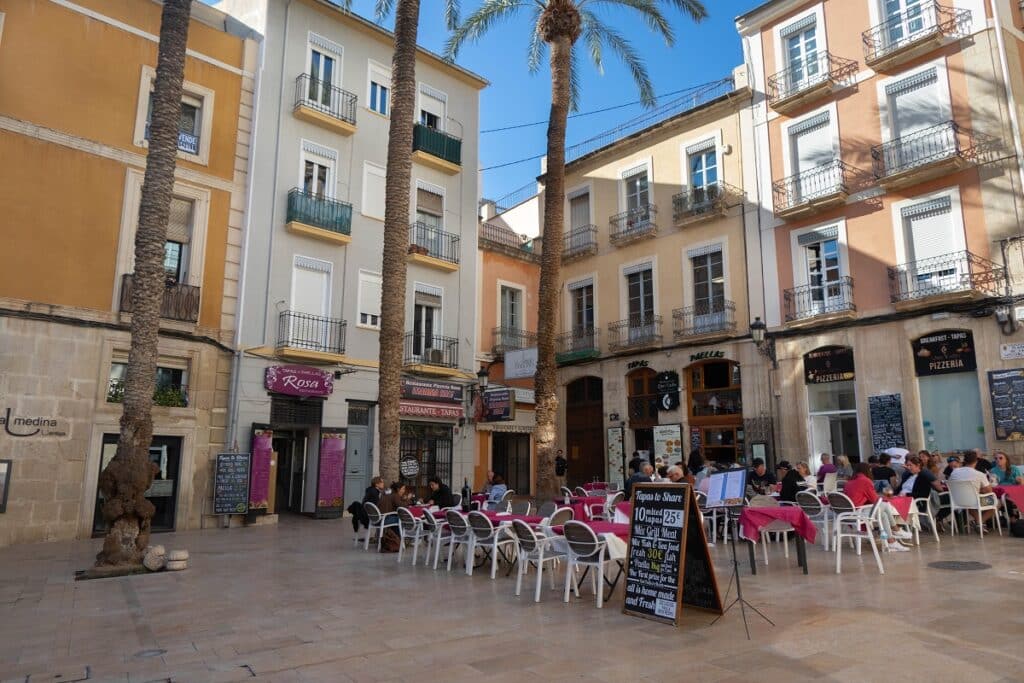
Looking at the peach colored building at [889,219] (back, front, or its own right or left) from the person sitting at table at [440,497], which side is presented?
front

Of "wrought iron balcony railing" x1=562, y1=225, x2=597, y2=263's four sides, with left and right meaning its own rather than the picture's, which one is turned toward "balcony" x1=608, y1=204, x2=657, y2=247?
left

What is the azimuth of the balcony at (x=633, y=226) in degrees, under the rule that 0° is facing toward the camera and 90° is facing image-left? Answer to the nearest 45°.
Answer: approximately 45°

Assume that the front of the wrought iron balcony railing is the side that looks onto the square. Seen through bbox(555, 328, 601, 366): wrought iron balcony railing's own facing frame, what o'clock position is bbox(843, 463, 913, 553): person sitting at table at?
The person sitting at table is roughly at 10 o'clock from the wrought iron balcony railing.

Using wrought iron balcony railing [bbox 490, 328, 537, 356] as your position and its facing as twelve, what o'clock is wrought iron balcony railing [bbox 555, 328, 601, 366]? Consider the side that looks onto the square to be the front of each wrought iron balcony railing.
wrought iron balcony railing [bbox 555, 328, 601, 366] is roughly at 10 o'clock from wrought iron balcony railing [bbox 490, 328, 537, 356].

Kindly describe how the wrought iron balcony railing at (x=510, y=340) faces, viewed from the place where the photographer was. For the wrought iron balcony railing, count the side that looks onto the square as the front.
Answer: facing the viewer and to the right of the viewer

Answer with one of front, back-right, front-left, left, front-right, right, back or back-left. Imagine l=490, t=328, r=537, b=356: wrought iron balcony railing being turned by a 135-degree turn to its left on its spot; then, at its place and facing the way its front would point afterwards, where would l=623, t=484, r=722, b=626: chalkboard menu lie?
back

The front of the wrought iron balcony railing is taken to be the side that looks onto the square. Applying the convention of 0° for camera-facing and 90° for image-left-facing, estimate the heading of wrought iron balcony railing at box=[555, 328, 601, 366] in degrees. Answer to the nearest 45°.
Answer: approximately 45°

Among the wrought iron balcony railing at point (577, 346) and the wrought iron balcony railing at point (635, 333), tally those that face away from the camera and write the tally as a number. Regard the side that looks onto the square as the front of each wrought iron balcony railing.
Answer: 0

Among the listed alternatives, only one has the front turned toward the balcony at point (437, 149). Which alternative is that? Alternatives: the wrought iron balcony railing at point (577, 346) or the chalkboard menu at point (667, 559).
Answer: the wrought iron balcony railing

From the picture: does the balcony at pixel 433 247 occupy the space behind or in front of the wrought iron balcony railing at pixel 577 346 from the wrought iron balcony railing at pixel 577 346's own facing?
in front
